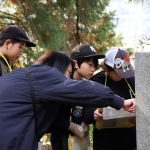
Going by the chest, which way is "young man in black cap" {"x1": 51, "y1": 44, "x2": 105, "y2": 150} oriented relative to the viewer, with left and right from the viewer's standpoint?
facing the viewer and to the right of the viewer

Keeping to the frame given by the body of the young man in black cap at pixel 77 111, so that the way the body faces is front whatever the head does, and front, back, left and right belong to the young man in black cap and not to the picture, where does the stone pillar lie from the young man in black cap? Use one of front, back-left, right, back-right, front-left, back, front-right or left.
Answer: front

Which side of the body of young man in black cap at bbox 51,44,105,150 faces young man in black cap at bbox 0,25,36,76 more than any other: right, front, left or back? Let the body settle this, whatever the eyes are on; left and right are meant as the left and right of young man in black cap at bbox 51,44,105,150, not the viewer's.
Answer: back

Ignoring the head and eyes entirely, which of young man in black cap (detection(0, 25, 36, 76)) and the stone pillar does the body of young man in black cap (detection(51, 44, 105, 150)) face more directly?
the stone pillar
